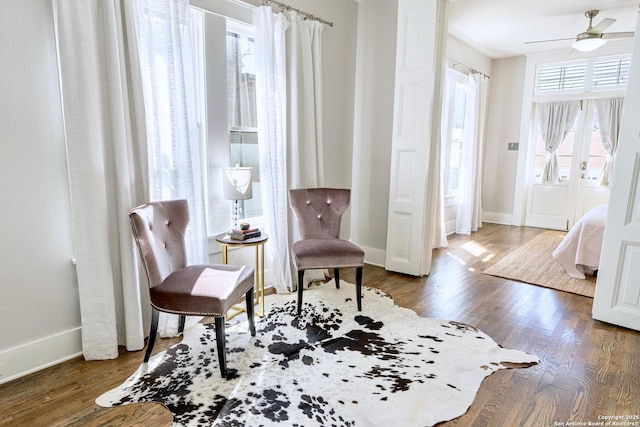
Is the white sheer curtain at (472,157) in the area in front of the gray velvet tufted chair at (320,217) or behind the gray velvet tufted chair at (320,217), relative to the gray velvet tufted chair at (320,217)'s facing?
behind

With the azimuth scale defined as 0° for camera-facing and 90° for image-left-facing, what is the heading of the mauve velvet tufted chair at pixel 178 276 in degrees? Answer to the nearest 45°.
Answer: approximately 315°

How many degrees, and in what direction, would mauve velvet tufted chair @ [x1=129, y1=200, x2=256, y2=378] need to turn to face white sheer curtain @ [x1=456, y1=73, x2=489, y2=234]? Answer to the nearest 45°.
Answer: approximately 90° to its left

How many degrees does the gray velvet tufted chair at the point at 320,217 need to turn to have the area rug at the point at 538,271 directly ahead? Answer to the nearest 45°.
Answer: approximately 90° to its left

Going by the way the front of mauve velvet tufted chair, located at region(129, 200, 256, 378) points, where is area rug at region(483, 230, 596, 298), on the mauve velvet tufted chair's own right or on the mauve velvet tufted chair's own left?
on the mauve velvet tufted chair's own left

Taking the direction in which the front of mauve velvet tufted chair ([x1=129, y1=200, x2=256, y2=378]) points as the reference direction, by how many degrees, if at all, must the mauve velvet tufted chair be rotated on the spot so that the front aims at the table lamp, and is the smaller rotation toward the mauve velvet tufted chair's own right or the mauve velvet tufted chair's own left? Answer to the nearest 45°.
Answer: approximately 90° to the mauve velvet tufted chair's own left

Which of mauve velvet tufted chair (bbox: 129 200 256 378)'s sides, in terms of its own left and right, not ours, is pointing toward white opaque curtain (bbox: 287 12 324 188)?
left

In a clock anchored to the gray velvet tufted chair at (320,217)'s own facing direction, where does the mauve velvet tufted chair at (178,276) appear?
the mauve velvet tufted chair at (178,276) is roughly at 1 o'clock from the gray velvet tufted chair at (320,217).

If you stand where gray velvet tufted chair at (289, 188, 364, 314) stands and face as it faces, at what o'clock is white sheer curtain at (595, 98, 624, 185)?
The white sheer curtain is roughly at 8 o'clock from the gray velvet tufted chair.

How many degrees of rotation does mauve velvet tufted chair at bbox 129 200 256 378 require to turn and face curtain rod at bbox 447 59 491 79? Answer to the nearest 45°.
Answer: approximately 90° to its left
